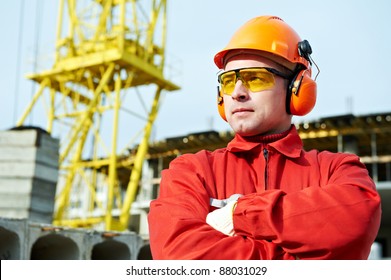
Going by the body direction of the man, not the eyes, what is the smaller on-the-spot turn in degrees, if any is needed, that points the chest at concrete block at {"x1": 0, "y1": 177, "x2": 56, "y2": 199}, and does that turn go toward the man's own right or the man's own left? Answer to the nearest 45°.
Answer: approximately 135° to the man's own right

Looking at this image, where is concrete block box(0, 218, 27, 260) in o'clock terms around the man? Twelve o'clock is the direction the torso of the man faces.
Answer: The concrete block is roughly at 5 o'clock from the man.

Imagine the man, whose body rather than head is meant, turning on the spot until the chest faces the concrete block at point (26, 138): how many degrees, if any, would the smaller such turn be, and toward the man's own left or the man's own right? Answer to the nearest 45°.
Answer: approximately 135° to the man's own right

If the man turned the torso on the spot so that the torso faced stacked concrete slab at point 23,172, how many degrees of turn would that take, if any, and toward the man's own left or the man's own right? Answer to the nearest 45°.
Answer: approximately 135° to the man's own right

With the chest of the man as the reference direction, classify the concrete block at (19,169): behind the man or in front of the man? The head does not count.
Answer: behind

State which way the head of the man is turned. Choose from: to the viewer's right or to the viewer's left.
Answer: to the viewer's left

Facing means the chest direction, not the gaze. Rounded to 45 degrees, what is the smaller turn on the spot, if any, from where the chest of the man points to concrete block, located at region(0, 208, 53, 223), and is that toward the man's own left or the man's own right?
approximately 135° to the man's own right

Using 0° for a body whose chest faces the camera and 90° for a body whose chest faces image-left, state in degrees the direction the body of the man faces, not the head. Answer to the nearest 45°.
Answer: approximately 0°
